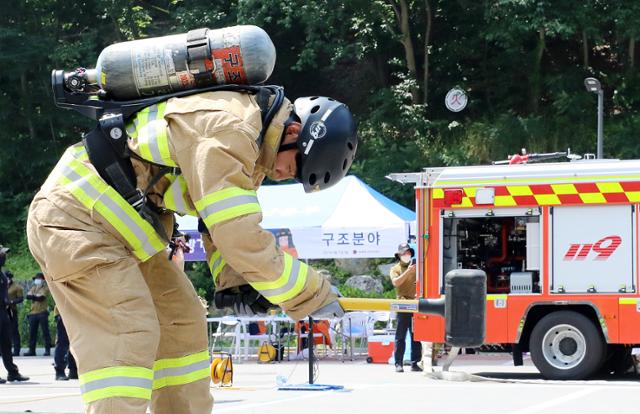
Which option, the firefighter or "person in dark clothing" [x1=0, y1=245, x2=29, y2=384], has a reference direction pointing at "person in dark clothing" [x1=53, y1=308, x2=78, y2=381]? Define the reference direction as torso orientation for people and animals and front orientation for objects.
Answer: "person in dark clothing" [x1=0, y1=245, x2=29, y2=384]

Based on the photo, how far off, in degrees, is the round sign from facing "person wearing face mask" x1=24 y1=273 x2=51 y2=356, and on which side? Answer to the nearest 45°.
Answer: approximately 45° to its right

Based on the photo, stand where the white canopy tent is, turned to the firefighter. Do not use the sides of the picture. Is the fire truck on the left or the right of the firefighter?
left

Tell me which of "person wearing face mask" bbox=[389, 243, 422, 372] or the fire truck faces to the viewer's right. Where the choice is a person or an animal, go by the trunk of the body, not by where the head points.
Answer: the fire truck

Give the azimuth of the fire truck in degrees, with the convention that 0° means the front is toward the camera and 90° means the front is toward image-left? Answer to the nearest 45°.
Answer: approximately 270°

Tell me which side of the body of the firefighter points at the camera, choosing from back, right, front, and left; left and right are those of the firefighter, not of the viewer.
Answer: right

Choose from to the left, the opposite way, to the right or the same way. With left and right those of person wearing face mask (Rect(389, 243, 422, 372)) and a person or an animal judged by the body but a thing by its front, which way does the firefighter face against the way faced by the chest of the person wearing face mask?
to the left

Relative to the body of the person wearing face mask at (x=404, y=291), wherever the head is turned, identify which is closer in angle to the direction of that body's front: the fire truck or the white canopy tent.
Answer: the fire truck
